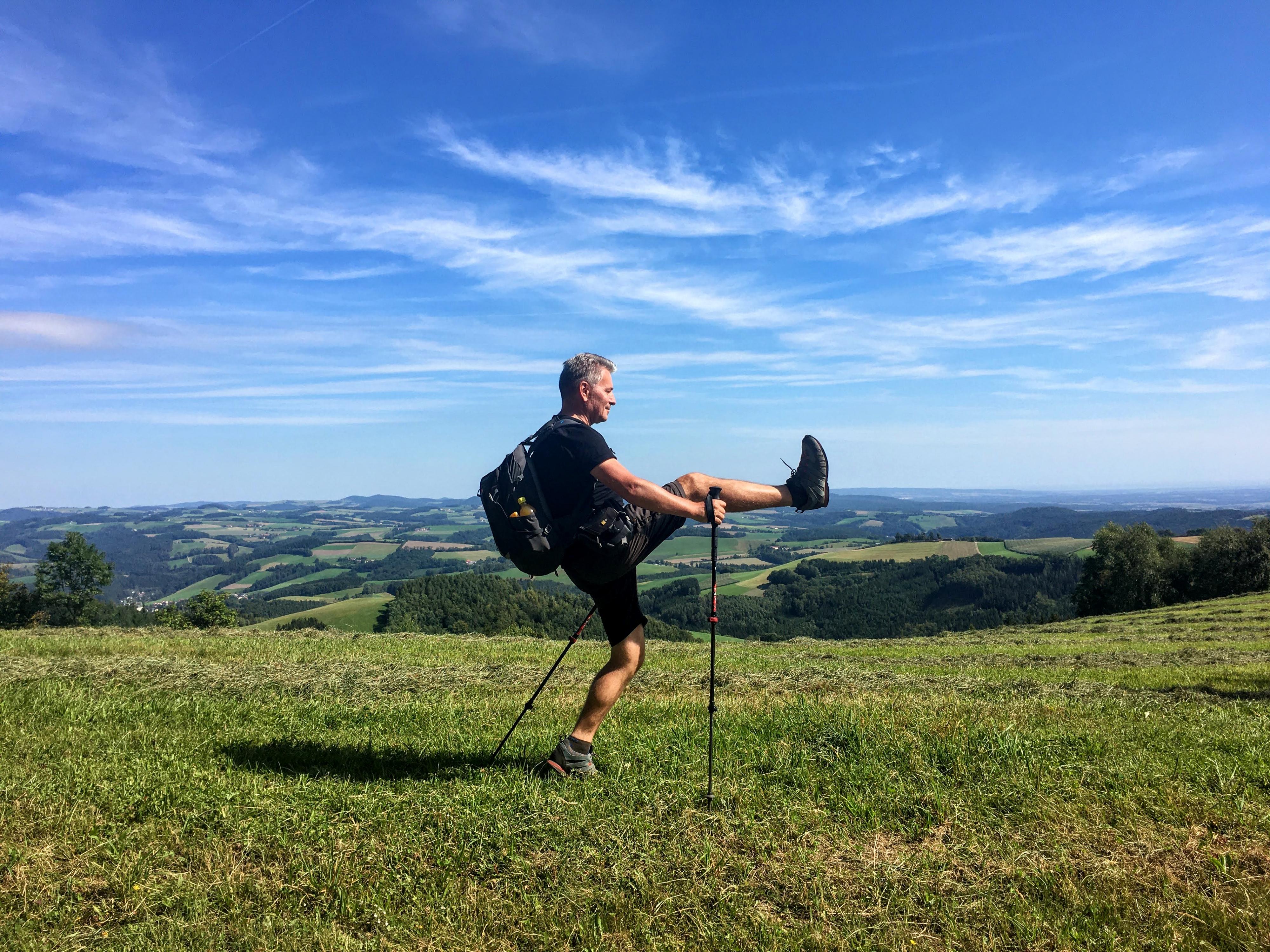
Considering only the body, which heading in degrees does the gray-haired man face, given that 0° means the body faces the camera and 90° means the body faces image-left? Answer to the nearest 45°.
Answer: approximately 270°

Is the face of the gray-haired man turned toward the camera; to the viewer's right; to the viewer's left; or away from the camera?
to the viewer's right

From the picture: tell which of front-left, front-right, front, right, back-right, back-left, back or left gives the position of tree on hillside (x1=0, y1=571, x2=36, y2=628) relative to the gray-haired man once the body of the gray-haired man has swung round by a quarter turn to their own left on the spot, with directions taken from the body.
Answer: front-left

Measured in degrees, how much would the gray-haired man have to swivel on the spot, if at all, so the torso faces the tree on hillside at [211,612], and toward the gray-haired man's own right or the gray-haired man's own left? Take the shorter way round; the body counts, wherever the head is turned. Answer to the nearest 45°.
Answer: approximately 135° to the gray-haired man's own left
